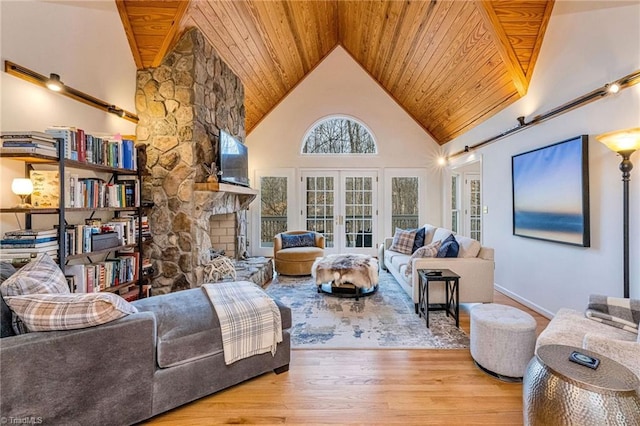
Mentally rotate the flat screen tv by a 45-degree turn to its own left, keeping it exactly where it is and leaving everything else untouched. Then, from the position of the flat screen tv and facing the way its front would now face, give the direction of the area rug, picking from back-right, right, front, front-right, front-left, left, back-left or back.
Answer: front-right

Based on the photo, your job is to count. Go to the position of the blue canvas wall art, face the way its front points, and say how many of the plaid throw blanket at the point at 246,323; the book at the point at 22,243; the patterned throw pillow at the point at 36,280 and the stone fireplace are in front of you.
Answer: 4

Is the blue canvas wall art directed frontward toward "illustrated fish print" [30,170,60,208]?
yes

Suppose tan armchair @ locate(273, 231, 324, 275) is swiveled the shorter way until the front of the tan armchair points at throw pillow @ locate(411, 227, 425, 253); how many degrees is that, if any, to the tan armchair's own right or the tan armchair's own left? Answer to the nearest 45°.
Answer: approximately 90° to the tan armchair's own left

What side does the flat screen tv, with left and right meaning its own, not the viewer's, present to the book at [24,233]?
right

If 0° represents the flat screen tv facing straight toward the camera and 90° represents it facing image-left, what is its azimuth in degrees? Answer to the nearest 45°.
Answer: approximately 315°

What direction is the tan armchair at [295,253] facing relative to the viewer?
toward the camera

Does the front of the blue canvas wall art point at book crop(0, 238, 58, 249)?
yes

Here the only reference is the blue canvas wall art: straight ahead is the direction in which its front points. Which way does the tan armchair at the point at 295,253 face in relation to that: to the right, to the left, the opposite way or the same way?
to the left

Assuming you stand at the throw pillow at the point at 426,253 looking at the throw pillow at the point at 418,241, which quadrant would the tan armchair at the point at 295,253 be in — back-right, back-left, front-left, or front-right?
front-left

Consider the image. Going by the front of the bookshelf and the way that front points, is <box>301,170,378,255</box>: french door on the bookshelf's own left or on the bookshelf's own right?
on the bookshelf's own left

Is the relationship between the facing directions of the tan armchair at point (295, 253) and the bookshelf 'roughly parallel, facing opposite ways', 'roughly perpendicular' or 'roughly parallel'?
roughly perpendicular

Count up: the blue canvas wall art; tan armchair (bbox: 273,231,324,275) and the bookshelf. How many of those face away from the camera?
0

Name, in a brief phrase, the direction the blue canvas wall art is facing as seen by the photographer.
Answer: facing the viewer and to the left of the viewer

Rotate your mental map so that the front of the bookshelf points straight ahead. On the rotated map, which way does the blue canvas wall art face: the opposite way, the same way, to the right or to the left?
the opposite way

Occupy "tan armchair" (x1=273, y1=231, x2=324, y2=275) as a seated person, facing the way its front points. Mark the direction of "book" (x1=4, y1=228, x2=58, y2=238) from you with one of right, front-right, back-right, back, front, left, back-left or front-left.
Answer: front-right

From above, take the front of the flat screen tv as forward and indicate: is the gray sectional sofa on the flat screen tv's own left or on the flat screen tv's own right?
on the flat screen tv's own right

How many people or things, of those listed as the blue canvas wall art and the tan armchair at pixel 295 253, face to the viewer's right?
0
